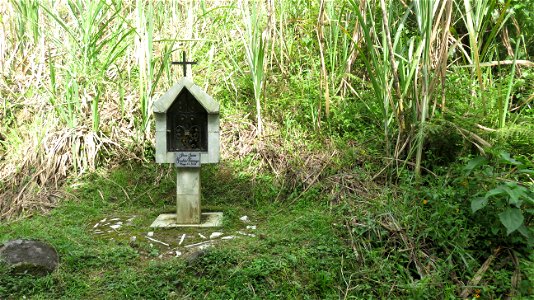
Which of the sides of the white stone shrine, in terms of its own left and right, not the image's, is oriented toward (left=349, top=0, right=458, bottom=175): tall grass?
left

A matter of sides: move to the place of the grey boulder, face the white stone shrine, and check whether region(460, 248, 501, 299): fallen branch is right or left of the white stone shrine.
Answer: right

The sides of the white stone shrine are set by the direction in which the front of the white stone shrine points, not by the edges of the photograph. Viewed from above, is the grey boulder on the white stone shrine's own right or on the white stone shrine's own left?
on the white stone shrine's own right

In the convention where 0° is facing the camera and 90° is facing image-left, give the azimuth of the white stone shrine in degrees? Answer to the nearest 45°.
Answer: approximately 0°

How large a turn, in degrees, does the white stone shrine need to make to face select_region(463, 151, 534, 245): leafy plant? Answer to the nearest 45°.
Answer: approximately 45° to its left

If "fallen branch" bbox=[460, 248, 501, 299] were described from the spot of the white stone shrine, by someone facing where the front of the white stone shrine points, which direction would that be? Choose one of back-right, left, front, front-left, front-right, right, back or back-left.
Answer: front-left
